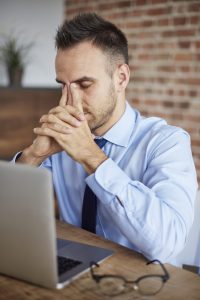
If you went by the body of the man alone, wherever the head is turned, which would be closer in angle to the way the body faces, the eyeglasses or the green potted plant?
the eyeglasses

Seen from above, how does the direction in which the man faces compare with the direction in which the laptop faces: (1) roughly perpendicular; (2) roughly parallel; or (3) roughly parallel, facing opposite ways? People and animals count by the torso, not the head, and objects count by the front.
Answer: roughly parallel, facing opposite ways

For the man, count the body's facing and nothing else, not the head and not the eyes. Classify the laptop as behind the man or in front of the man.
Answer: in front

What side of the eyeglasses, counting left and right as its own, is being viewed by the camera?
front

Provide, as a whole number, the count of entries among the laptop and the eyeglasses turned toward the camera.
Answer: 1

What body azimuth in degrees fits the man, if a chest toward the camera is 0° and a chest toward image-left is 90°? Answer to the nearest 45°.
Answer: approximately 45°

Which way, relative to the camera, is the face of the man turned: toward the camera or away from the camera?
toward the camera

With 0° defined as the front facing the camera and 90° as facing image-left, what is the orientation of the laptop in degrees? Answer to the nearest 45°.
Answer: approximately 225°

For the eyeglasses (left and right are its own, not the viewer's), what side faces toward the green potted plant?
back

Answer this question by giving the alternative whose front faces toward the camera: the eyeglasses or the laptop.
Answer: the eyeglasses
